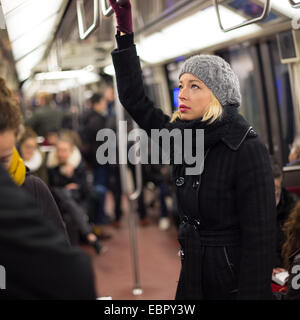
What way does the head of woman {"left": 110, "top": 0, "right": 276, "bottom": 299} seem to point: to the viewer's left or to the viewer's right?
to the viewer's left

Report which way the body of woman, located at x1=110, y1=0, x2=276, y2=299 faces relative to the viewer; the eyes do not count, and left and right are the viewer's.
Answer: facing the viewer and to the left of the viewer

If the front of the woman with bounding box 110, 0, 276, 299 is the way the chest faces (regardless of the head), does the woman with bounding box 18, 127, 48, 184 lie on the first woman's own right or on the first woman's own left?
on the first woman's own right

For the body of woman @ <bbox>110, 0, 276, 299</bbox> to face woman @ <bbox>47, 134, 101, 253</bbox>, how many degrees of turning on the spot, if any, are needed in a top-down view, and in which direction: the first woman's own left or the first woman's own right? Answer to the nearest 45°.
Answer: approximately 135° to the first woman's own right
